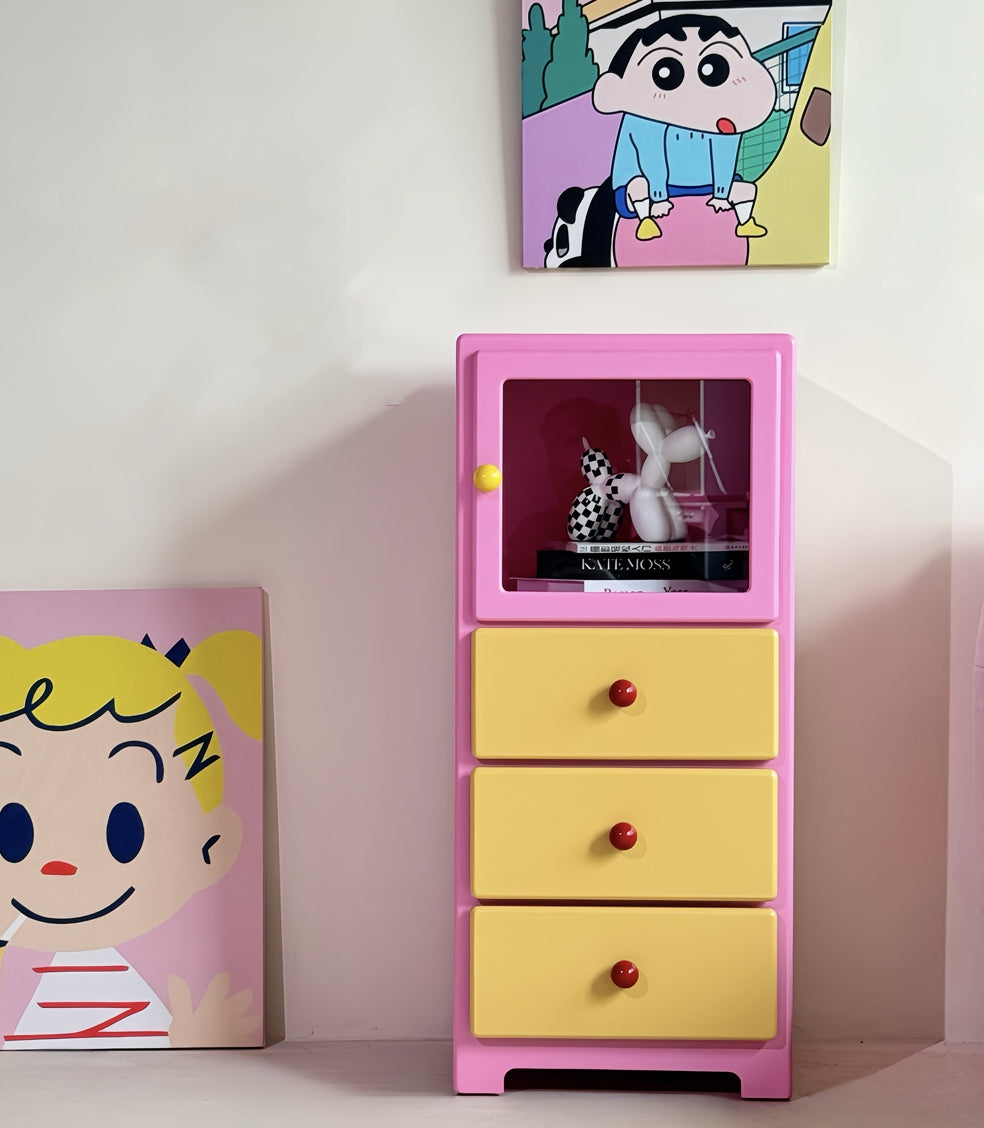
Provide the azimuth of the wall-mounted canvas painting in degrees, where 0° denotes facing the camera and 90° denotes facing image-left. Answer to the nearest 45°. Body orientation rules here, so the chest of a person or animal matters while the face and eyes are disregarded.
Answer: approximately 0°

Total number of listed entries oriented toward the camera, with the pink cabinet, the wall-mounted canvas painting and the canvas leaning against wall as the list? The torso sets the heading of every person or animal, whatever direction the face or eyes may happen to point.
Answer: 3

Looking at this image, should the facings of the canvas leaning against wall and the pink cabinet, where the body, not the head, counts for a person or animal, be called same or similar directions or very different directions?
same or similar directions

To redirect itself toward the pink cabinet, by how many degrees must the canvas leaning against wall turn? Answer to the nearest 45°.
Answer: approximately 45° to its left

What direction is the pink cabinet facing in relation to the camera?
toward the camera

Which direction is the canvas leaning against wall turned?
toward the camera

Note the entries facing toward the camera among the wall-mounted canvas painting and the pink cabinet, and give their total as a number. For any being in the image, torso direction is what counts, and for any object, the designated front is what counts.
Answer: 2

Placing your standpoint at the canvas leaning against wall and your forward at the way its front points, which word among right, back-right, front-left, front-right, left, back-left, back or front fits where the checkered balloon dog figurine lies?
front-left

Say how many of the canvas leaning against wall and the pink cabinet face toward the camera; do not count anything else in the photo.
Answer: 2

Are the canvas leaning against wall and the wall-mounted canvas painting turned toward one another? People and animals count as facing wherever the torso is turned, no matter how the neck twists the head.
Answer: no

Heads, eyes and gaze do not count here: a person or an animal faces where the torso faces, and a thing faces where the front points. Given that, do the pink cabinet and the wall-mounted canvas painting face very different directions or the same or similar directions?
same or similar directions

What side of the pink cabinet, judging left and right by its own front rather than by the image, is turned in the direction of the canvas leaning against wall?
right
